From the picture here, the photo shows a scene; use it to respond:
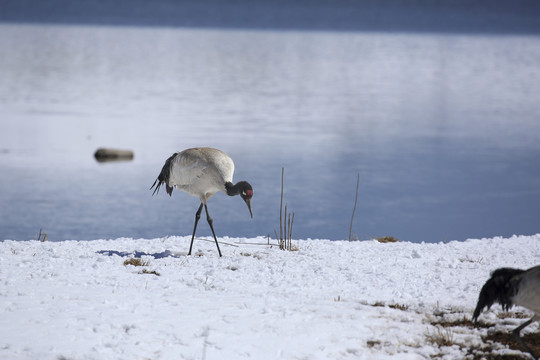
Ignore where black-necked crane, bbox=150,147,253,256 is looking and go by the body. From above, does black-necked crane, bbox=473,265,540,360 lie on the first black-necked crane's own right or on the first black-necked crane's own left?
on the first black-necked crane's own right

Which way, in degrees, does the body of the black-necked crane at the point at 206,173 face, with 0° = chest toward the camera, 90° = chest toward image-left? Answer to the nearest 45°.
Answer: approximately 270°

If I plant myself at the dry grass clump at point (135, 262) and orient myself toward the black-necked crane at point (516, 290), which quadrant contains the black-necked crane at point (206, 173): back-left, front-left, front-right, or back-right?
front-left
